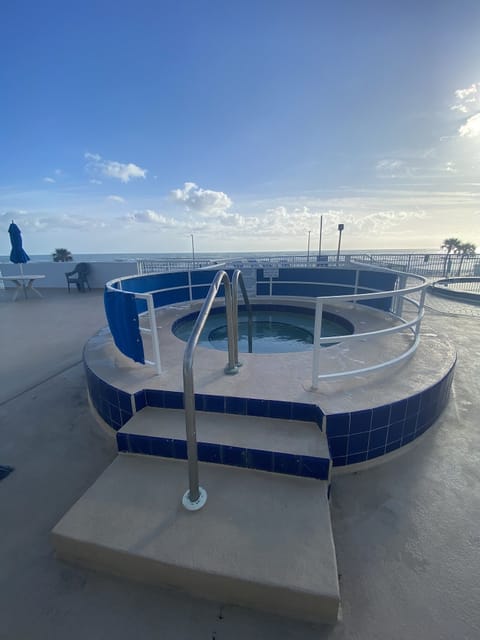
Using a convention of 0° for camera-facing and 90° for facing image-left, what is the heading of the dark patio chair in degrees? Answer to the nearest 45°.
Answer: approximately 45°

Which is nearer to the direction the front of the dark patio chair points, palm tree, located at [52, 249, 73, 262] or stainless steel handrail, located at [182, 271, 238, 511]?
the stainless steel handrail

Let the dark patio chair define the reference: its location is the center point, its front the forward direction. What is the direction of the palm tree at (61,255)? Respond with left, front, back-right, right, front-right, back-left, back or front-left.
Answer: back-right

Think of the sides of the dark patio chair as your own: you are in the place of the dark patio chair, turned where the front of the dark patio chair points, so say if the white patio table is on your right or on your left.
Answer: on your right

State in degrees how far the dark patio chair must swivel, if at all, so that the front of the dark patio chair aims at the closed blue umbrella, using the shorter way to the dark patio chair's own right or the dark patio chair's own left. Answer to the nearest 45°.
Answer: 0° — it already faces it

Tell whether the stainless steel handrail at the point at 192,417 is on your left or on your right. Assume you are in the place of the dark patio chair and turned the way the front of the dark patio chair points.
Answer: on your left
